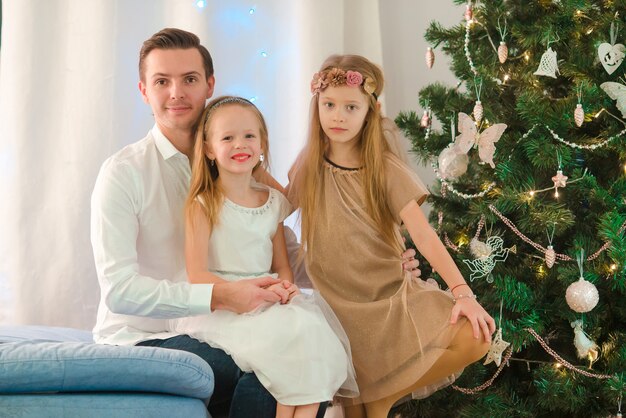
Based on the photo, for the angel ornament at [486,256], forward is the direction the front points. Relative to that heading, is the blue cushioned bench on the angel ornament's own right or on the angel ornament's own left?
on the angel ornament's own right

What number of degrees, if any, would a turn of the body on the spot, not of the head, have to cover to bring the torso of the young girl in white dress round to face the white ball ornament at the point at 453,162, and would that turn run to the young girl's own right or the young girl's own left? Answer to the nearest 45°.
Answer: approximately 90° to the young girl's own left

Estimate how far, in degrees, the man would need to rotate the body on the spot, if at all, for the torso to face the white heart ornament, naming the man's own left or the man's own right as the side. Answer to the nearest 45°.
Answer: approximately 45° to the man's own left
